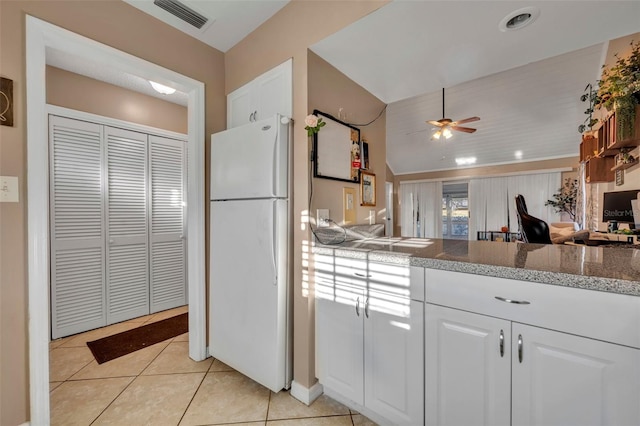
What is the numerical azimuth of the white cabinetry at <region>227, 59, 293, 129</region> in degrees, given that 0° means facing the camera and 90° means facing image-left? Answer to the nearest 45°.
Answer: approximately 45°

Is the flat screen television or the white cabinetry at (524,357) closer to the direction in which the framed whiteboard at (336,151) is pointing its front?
the white cabinetry

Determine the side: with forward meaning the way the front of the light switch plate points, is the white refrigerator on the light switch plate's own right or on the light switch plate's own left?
on the light switch plate's own left

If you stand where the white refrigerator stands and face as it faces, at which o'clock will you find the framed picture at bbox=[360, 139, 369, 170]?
The framed picture is roughly at 7 o'clock from the white refrigerator.

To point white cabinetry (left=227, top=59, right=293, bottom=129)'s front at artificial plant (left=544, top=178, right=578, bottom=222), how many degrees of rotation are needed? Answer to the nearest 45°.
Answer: approximately 135° to its left

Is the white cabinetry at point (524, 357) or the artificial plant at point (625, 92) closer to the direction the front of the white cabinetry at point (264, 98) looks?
the white cabinetry

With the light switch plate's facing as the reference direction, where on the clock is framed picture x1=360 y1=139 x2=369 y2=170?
The framed picture is roughly at 10 o'clock from the light switch plate.

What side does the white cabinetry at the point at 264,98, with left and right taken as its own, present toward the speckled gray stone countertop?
left
